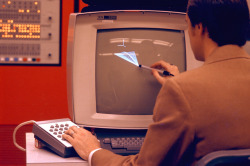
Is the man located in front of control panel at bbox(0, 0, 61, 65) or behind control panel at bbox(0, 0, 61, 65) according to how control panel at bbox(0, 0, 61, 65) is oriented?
in front

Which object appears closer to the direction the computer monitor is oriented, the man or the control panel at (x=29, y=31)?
the man

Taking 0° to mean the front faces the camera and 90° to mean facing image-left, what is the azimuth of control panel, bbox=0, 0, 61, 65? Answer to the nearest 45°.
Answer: approximately 0°

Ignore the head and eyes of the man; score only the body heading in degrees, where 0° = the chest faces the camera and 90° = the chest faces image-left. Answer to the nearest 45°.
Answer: approximately 135°

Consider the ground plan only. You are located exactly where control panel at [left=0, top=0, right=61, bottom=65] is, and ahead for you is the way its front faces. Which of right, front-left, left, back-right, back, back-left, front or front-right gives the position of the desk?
front

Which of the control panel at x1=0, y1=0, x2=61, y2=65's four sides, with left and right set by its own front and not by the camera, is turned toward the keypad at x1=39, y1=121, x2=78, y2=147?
front

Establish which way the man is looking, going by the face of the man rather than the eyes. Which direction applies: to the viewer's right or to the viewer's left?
to the viewer's left

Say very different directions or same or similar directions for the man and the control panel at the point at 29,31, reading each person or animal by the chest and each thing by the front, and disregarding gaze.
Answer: very different directions

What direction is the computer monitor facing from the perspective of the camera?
toward the camera

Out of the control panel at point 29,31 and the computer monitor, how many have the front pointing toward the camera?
2
